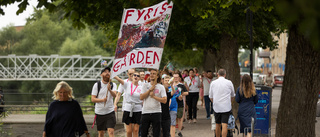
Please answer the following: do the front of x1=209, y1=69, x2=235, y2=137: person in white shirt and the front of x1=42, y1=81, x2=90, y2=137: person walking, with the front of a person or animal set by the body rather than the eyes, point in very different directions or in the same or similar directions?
very different directions

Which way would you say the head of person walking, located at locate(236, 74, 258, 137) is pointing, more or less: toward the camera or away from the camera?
away from the camera

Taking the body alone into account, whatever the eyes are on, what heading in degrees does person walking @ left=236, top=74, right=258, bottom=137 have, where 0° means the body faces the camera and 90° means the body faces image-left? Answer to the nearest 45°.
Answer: approximately 180°

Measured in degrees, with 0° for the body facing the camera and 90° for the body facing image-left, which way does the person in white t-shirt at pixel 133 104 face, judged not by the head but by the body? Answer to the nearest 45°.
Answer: approximately 0°

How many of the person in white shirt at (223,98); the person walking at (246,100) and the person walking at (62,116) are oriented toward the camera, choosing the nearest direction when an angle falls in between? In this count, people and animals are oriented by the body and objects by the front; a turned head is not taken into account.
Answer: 1

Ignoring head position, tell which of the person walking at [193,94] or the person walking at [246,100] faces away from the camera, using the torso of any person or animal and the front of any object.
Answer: the person walking at [246,100]
